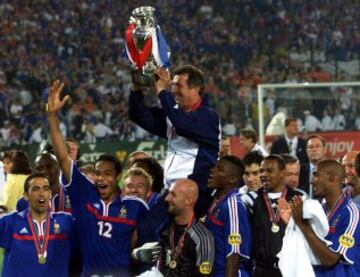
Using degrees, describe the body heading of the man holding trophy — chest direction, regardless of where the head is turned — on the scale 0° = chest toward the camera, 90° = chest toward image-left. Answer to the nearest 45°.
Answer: approximately 45°
